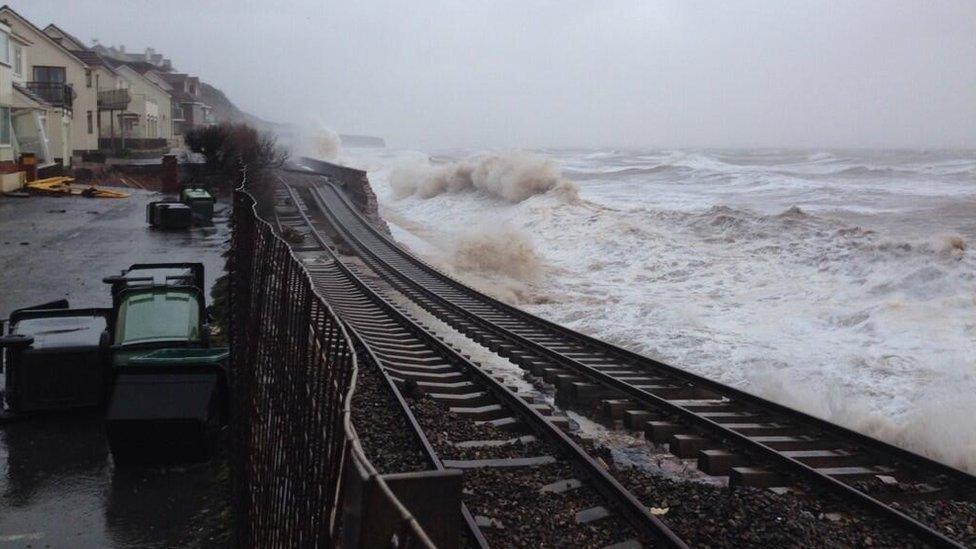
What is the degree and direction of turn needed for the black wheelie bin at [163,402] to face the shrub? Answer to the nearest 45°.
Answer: approximately 180°

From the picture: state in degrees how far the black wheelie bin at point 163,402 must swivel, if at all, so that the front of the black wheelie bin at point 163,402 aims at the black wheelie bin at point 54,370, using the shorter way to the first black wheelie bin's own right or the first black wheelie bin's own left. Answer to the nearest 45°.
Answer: approximately 135° to the first black wheelie bin's own right

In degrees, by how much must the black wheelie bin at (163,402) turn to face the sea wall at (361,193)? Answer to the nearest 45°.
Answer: approximately 180°

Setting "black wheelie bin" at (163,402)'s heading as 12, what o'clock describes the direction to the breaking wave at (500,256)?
The breaking wave is roughly at 7 o'clock from the black wheelie bin.

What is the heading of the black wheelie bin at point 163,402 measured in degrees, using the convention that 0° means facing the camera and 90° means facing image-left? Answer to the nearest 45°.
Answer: approximately 0°

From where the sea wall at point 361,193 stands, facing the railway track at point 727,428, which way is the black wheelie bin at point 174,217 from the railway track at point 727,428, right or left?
right

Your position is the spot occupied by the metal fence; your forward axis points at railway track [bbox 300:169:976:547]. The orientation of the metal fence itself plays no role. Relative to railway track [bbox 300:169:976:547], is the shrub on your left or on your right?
left

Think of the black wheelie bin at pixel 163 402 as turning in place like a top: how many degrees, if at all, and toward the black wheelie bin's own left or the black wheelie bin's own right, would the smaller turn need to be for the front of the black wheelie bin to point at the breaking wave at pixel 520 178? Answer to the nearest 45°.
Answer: approximately 135° to the black wheelie bin's own left
